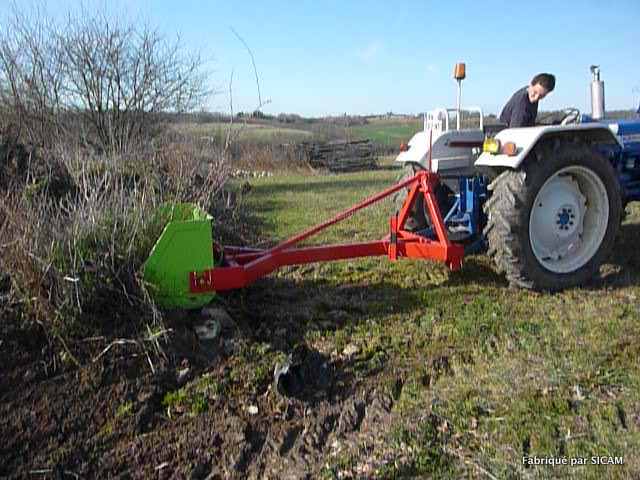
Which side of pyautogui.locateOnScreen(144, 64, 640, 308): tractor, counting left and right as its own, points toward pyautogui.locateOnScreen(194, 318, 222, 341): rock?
back

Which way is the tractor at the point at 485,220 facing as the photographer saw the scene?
facing away from the viewer and to the right of the viewer

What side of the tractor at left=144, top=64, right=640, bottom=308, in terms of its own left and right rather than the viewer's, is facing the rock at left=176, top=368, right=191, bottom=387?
back

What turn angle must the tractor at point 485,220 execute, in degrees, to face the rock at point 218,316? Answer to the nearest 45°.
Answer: approximately 180°

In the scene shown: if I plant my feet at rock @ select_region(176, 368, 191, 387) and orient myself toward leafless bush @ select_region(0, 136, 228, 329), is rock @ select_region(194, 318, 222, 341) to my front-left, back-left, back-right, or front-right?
front-right

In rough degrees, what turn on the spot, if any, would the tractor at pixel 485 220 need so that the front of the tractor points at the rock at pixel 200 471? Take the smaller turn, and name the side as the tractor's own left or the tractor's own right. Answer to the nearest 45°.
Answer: approximately 180°

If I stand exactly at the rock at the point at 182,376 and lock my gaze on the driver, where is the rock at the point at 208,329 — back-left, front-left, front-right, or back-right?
front-left

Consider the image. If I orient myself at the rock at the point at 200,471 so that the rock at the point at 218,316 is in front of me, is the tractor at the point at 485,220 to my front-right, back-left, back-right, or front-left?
front-right

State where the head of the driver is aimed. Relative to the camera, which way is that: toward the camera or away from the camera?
toward the camera
